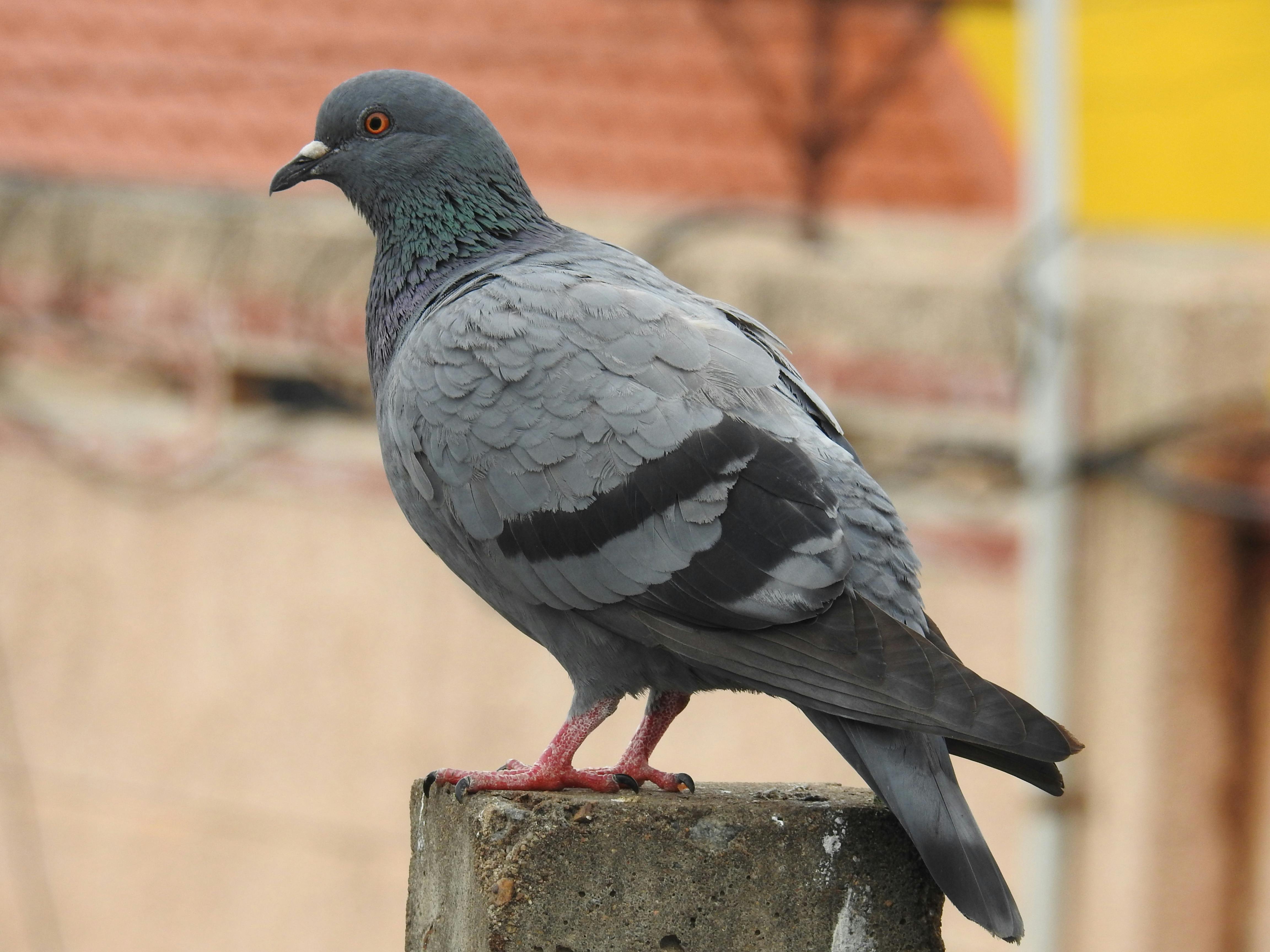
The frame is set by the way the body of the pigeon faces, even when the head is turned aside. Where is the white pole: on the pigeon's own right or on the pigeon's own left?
on the pigeon's own right

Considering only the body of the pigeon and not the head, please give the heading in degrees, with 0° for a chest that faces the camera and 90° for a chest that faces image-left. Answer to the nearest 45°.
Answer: approximately 90°
